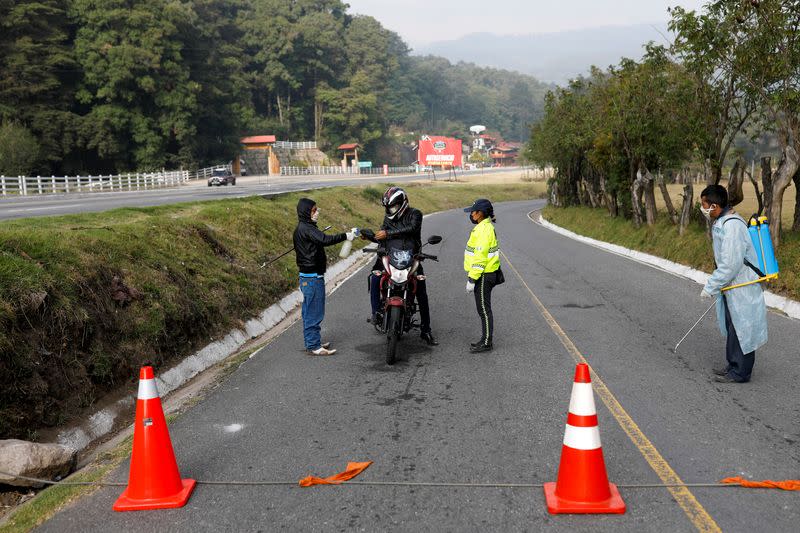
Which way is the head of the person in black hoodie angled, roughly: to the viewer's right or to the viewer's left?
to the viewer's right

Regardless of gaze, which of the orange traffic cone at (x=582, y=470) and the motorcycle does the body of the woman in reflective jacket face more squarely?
the motorcycle

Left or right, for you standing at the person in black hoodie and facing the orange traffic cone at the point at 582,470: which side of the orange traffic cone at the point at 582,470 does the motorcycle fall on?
left

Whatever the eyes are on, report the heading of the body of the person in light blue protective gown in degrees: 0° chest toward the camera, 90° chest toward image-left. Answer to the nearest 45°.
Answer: approximately 90°

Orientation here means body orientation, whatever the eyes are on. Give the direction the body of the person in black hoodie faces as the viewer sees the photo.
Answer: to the viewer's right

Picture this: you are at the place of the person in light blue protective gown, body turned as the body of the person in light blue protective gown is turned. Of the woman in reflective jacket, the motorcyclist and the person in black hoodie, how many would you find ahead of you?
3

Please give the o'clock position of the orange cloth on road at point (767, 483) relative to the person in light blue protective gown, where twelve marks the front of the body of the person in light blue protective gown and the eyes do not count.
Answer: The orange cloth on road is roughly at 9 o'clock from the person in light blue protective gown.

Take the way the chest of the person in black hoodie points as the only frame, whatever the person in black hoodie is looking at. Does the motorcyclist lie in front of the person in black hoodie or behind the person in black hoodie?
in front

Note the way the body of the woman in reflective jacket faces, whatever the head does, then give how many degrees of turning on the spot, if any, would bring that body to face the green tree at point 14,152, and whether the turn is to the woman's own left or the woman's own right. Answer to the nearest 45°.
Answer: approximately 45° to the woman's own right

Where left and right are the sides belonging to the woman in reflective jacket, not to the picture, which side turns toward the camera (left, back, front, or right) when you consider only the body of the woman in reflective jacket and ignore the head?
left

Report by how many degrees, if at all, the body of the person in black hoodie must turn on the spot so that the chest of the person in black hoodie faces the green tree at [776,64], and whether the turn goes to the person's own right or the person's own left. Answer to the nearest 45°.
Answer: approximately 45° to the person's own left

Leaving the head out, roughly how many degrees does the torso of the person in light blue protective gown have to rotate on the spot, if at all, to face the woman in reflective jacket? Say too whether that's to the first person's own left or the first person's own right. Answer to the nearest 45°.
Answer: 0° — they already face them

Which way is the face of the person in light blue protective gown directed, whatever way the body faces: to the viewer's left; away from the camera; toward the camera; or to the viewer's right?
to the viewer's left

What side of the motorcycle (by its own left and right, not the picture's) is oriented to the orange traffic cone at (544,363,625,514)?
front

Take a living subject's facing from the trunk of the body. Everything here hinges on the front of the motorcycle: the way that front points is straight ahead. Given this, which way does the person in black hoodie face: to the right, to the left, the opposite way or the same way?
to the left
